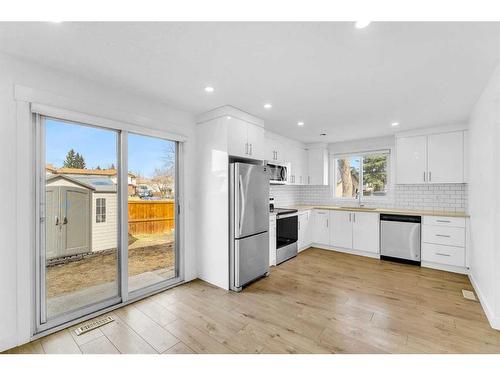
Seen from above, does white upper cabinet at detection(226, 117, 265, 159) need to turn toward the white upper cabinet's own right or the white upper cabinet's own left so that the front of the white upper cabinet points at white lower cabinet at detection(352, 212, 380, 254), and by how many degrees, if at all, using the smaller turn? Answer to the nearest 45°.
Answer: approximately 90° to the white upper cabinet's own left

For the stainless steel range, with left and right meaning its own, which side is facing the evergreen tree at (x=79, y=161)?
back

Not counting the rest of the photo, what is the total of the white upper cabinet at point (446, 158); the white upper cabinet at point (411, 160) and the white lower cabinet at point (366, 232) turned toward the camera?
3

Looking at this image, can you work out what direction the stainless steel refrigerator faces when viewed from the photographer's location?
facing the viewer and to the right of the viewer

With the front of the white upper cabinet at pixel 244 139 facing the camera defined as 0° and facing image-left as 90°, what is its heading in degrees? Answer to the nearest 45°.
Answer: approximately 315°

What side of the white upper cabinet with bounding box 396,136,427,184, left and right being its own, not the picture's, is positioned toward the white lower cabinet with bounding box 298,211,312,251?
right

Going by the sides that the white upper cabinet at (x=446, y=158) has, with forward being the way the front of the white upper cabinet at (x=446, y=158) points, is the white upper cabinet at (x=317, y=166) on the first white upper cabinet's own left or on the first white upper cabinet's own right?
on the first white upper cabinet's own right

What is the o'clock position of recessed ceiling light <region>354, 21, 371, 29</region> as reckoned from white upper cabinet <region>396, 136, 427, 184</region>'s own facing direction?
The recessed ceiling light is roughly at 12 o'clock from the white upper cabinet.

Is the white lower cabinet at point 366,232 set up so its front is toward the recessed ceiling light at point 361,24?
yes

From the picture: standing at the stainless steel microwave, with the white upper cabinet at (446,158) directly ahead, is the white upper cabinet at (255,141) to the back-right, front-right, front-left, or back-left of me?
back-right

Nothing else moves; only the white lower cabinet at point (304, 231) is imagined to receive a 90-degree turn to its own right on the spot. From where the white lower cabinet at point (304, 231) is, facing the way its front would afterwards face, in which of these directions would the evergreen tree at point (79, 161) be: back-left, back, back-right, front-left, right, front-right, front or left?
right

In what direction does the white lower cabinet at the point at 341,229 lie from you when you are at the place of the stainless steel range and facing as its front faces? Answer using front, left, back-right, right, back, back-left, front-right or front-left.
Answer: left

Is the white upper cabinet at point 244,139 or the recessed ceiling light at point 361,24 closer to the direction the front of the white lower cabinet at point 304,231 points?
the recessed ceiling light

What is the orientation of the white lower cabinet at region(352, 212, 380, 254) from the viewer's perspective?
toward the camera
